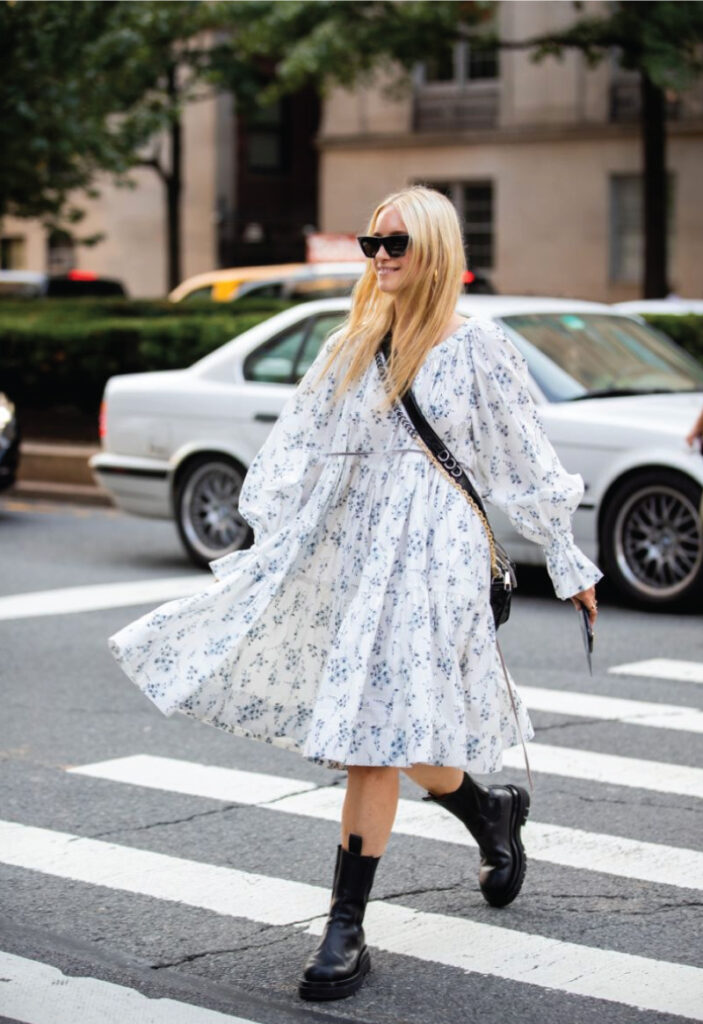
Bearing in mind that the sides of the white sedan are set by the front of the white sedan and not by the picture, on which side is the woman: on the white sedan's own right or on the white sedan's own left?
on the white sedan's own right

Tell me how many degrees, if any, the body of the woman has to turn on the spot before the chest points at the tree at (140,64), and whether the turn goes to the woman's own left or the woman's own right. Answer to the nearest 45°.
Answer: approximately 135° to the woman's own right

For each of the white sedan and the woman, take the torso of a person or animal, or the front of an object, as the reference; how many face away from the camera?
0

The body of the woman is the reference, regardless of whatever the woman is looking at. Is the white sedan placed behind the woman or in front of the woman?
behind

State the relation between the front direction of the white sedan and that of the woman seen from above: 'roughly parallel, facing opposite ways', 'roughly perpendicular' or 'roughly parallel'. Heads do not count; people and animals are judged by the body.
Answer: roughly perpendicular

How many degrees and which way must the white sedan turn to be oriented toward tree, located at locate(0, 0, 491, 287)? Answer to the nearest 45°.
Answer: approximately 135° to its left

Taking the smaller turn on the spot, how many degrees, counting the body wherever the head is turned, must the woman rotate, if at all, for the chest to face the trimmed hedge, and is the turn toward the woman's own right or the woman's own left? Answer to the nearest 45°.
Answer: approximately 135° to the woman's own right

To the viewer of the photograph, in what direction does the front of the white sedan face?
facing the viewer and to the right of the viewer

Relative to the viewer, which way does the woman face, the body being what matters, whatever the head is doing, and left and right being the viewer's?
facing the viewer and to the left of the viewer
